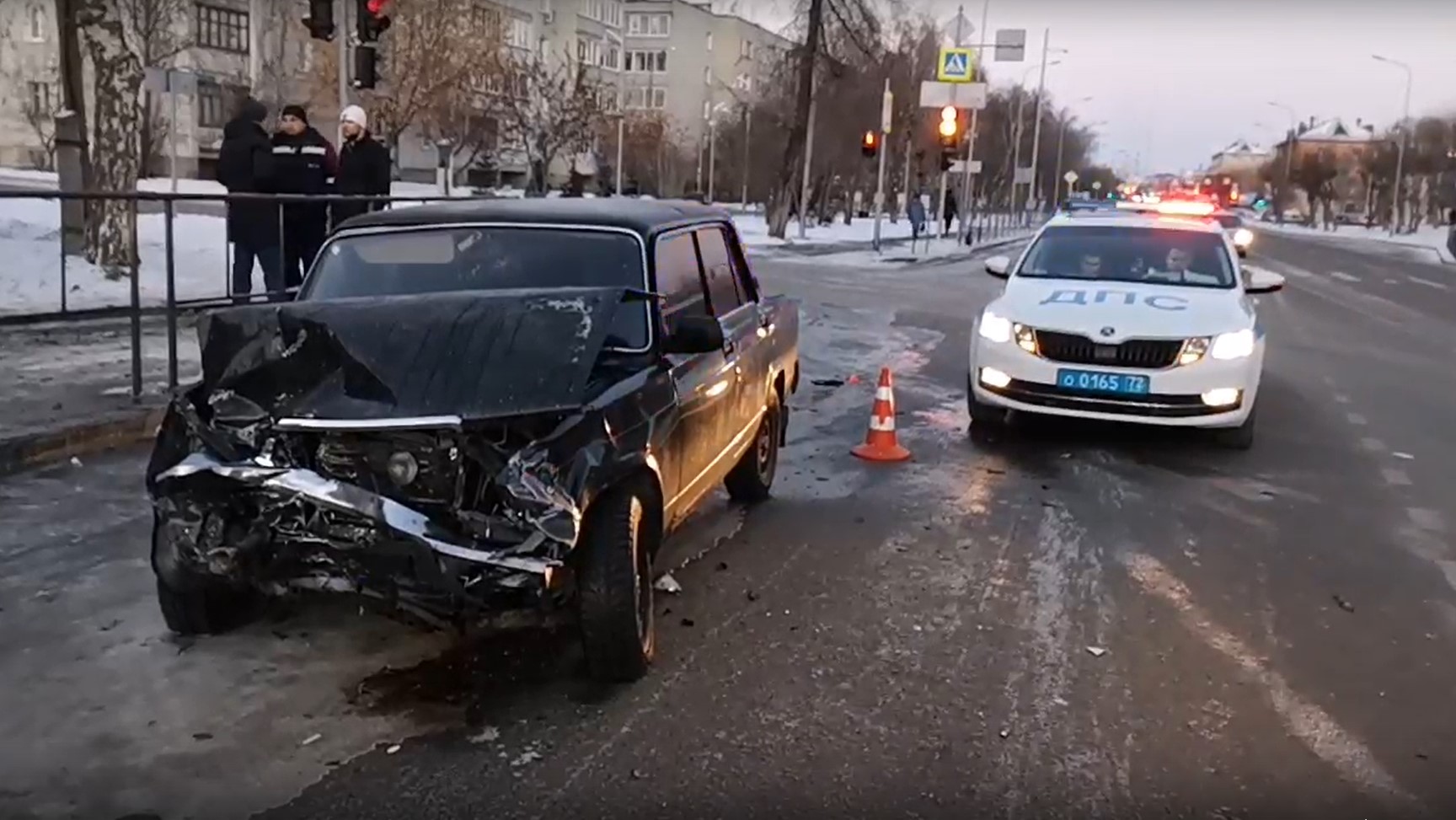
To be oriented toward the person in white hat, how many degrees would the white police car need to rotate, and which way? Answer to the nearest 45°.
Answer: approximately 90° to its right

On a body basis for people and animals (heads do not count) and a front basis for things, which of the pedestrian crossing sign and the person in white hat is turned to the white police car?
the pedestrian crossing sign

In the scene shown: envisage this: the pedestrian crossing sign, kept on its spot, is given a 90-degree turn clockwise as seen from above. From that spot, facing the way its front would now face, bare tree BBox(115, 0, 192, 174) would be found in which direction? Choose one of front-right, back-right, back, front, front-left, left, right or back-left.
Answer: front

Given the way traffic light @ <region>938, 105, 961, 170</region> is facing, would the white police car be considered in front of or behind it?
in front

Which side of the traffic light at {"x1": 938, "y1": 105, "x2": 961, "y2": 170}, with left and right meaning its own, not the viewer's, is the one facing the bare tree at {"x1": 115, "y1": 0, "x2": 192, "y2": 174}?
right

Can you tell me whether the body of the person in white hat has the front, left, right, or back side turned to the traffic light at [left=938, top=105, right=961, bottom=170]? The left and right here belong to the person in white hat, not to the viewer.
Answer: back

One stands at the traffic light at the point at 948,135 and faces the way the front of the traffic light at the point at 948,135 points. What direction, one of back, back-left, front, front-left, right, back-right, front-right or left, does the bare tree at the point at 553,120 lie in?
back-right

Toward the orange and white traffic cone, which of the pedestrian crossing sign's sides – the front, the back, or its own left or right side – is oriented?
front

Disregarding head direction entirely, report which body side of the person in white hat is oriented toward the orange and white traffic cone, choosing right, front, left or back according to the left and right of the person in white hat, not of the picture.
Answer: left

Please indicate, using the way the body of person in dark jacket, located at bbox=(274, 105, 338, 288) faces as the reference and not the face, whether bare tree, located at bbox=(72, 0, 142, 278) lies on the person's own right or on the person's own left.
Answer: on the person's own right
